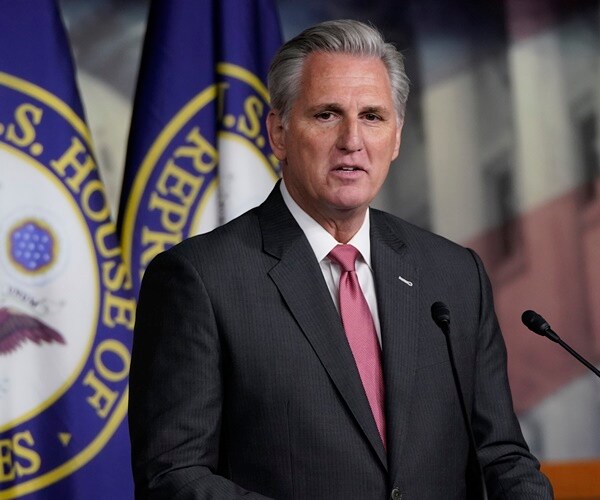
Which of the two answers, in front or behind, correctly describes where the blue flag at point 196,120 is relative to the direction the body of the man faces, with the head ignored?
behind

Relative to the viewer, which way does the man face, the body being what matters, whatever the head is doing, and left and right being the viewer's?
facing the viewer and to the right of the viewer

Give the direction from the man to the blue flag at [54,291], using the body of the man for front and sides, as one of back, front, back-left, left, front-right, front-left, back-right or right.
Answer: back

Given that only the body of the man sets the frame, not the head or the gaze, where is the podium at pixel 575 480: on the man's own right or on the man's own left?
on the man's own left
